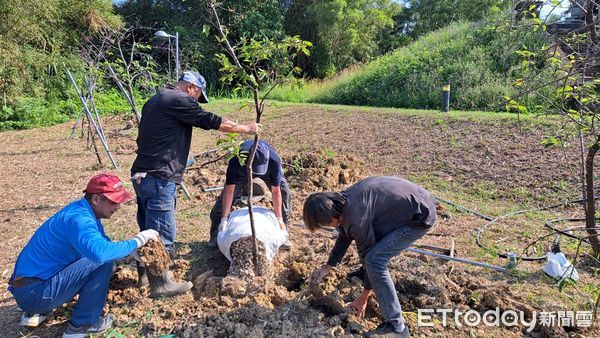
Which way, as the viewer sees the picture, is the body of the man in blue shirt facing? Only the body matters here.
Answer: to the viewer's right

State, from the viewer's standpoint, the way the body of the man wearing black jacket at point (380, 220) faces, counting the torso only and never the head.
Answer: to the viewer's left

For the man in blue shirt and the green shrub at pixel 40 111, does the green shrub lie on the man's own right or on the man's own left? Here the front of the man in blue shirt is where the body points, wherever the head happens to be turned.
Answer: on the man's own left

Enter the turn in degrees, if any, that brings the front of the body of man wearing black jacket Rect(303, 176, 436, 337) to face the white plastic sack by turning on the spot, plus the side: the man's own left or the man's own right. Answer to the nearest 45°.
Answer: approximately 45° to the man's own right

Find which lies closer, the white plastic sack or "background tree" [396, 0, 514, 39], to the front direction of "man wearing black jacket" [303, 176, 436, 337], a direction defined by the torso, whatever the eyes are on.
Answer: the white plastic sack

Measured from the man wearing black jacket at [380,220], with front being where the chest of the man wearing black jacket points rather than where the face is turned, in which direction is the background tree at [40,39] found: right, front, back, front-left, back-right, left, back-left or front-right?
front-right

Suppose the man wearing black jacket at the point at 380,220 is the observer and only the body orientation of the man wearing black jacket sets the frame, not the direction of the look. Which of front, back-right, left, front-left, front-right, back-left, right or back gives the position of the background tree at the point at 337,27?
right

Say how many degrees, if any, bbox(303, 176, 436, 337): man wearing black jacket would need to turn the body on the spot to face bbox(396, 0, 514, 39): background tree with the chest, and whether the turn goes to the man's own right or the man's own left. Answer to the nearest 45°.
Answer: approximately 90° to the man's own right

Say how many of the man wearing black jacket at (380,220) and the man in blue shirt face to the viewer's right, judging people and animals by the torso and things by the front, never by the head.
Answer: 1

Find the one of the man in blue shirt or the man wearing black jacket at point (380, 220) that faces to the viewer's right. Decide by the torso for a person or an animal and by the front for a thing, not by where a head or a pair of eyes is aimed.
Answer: the man in blue shirt

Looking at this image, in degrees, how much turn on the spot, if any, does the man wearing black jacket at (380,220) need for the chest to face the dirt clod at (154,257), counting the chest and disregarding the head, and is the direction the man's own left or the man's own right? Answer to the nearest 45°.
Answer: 0° — they already face it

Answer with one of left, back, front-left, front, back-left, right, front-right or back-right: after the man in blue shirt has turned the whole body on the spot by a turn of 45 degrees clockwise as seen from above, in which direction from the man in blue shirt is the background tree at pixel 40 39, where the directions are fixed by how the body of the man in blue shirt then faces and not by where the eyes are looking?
back-left

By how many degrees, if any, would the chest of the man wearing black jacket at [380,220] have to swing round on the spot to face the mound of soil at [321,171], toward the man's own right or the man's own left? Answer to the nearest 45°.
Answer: approximately 90° to the man's own right
